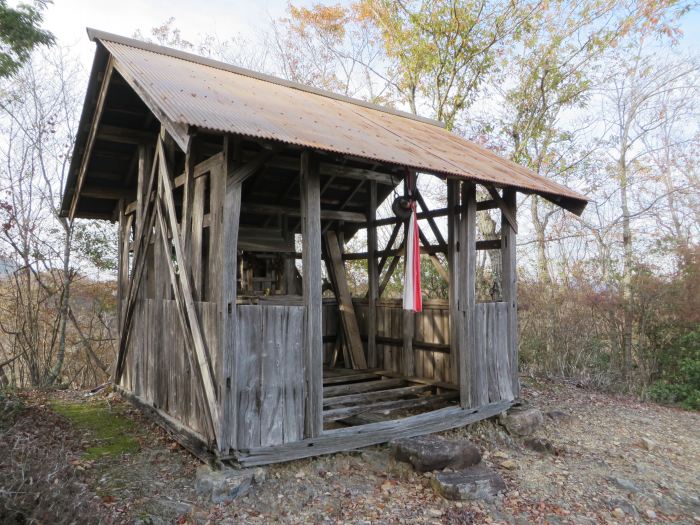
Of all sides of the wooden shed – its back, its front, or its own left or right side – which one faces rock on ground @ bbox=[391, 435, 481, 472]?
front

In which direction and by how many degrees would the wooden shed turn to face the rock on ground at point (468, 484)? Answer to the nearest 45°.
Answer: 0° — it already faces it

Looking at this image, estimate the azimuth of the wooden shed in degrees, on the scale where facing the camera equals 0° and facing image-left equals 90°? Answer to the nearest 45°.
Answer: approximately 315°
